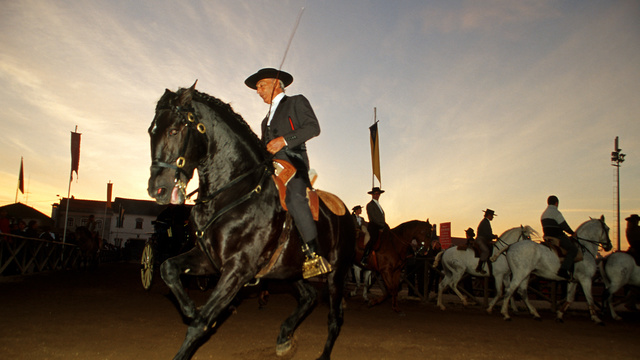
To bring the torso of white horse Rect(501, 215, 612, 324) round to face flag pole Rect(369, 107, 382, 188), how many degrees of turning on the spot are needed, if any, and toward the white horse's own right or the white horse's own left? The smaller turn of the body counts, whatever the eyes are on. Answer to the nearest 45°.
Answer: approximately 135° to the white horse's own left

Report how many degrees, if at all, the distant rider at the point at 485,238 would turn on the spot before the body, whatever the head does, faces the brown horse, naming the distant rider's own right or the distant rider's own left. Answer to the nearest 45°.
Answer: approximately 135° to the distant rider's own right

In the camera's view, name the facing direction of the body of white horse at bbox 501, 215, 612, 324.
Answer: to the viewer's right

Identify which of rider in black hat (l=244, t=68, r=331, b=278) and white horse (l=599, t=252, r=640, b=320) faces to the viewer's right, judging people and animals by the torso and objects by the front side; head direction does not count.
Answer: the white horse

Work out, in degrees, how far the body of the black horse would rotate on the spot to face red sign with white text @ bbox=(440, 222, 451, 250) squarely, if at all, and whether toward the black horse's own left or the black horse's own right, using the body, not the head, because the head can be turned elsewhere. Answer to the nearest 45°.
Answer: approximately 180°

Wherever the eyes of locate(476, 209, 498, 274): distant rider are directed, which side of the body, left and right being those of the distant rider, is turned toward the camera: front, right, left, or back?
right

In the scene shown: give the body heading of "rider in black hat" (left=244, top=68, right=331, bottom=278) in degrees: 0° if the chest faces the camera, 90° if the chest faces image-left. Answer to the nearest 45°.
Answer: approximately 45°

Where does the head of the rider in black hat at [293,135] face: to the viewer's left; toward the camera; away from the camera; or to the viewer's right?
to the viewer's left

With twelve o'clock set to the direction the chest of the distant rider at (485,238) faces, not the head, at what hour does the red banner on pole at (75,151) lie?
The red banner on pole is roughly at 6 o'clock from the distant rider.

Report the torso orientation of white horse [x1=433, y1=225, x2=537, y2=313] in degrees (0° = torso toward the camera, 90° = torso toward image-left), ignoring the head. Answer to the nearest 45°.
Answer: approximately 270°

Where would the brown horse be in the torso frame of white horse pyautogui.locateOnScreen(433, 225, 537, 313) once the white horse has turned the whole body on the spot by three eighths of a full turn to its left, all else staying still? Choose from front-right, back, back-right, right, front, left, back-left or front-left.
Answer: left
